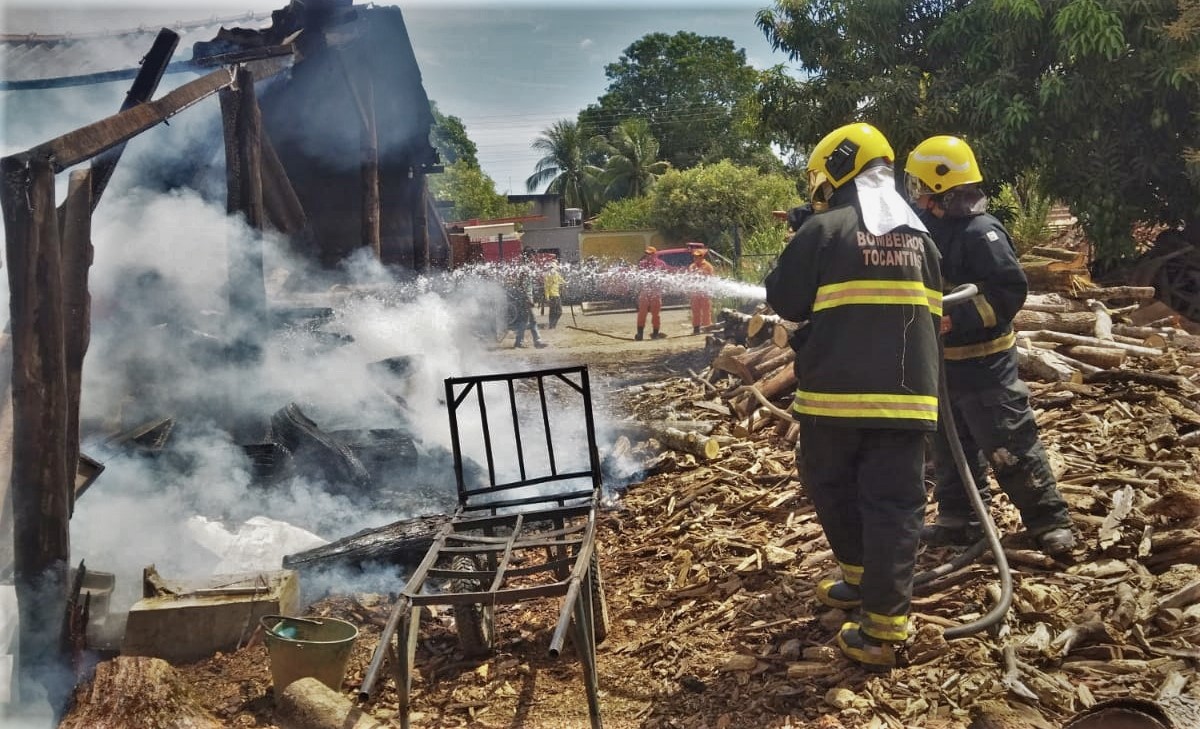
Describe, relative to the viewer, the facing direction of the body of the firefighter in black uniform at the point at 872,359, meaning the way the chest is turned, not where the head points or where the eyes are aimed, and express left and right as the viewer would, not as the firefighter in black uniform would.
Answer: facing away from the viewer and to the left of the viewer

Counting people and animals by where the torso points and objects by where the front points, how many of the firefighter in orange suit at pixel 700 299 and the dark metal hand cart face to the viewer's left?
0

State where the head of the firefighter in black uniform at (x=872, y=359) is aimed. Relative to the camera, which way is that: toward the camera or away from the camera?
away from the camera

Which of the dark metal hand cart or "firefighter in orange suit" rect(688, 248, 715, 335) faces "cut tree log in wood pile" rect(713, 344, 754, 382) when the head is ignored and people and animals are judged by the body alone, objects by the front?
the firefighter in orange suit

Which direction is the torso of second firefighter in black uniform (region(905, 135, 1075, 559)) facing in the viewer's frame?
to the viewer's left

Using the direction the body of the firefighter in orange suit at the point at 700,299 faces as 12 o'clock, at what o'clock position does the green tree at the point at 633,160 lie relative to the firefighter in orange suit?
The green tree is roughly at 6 o'clock from the firefighter in orange suit.

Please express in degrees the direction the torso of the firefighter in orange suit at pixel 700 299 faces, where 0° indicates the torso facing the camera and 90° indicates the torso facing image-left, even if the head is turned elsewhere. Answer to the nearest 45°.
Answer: approximately 0°

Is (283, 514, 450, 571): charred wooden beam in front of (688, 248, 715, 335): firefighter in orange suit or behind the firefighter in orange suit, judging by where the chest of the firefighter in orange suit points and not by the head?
in front

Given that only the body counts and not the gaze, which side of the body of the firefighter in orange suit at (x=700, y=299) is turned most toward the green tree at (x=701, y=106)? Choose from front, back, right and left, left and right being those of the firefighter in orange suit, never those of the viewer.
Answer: back
